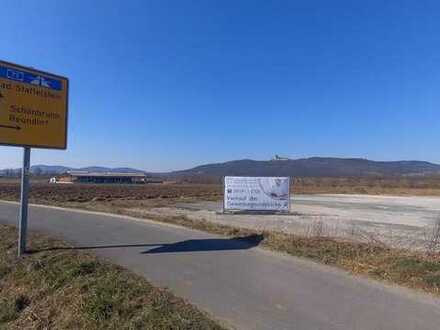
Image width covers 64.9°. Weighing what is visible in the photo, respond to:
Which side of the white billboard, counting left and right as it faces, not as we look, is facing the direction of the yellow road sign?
front

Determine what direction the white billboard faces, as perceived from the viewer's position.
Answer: facing the viewer
